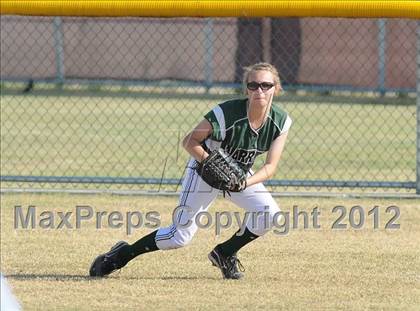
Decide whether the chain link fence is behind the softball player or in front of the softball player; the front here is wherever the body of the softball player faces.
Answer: behind

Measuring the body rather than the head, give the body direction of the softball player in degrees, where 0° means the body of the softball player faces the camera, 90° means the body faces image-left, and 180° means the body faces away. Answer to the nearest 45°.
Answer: approximately 0°
